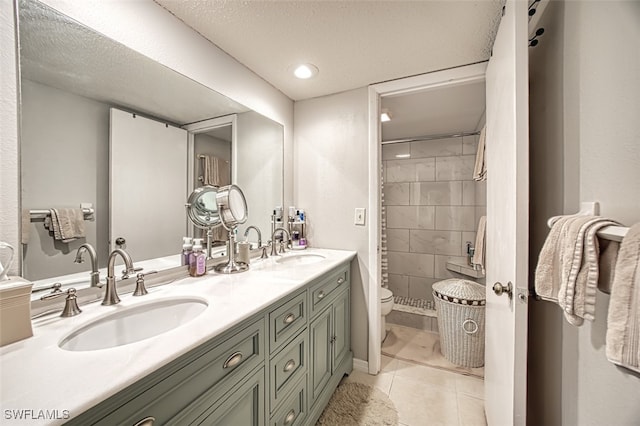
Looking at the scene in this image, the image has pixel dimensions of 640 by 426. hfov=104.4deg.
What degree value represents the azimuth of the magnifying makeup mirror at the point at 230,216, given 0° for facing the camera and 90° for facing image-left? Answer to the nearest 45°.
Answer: approximately 315°

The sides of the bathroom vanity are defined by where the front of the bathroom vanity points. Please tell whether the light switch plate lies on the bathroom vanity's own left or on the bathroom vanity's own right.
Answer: on the bathroom vanity's own left

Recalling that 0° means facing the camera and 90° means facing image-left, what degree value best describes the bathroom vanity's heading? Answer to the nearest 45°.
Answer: approximately 315°

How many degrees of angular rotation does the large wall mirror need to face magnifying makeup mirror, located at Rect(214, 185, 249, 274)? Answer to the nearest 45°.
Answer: approximately 45° to its left

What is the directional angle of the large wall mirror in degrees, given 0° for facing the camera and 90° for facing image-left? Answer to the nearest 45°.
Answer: approximately 315°

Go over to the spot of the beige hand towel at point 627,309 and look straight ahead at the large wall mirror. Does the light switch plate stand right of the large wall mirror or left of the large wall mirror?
right

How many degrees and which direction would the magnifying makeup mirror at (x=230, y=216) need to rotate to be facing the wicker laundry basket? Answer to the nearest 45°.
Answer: approximately 45° to its left
